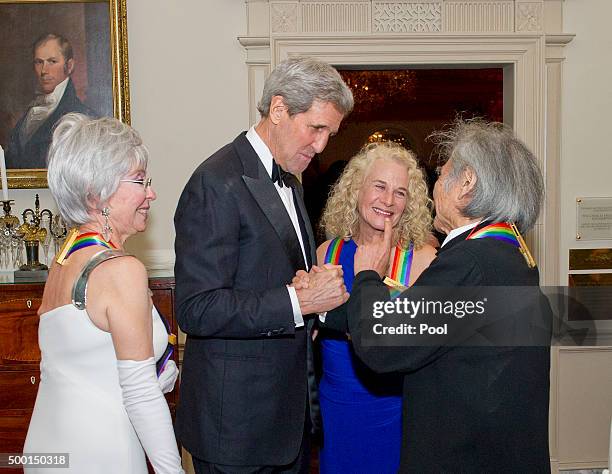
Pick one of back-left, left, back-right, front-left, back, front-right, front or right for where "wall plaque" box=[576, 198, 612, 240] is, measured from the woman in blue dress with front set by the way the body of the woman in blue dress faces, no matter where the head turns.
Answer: back-left

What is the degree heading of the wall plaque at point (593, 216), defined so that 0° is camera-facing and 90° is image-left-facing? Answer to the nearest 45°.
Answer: approximately 0°

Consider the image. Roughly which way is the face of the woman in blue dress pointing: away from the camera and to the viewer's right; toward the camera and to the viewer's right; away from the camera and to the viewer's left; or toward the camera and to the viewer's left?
toward the camera and to the viewer's right

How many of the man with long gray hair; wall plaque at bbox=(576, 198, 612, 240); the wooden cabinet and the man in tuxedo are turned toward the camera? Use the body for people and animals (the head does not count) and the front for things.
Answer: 2

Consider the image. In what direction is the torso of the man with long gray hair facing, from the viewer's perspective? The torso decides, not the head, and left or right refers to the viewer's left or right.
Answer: facing away from the viewer and to the left of the viewer

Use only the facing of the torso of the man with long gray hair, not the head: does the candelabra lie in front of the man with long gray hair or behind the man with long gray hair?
in front

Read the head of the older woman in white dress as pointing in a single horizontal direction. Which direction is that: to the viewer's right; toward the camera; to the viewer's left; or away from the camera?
to the viewer's right

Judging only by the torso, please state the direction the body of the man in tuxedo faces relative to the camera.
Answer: to the viewer's right

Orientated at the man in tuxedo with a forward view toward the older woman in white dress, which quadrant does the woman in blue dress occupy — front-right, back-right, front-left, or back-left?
back-right

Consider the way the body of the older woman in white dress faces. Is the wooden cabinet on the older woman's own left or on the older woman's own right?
on the older woman's own left

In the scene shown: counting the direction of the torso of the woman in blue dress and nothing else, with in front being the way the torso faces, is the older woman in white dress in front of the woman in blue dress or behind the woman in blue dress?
in front

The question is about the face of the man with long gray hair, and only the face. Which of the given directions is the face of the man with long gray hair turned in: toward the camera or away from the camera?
away from the camera

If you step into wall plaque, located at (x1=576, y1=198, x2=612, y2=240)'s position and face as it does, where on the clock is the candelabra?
The candelabra is roughly at 2 o'clock from the wall plaque.
